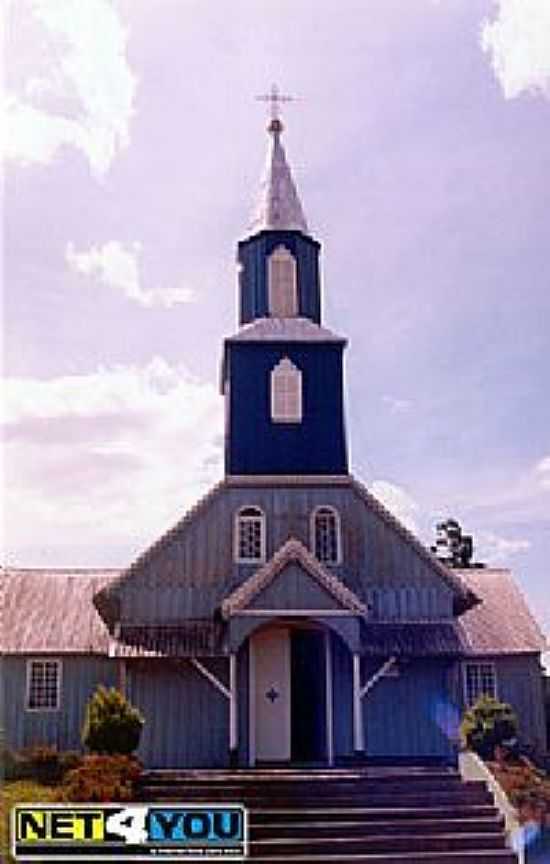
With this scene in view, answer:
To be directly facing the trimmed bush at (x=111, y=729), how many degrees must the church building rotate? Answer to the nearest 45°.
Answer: approximately 45° to its right

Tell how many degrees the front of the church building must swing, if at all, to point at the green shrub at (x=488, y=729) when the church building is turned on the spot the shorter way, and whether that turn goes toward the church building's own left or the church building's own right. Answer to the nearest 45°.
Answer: approximately 45° to the church building's own left

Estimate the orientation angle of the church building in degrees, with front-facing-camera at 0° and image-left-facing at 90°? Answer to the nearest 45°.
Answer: approximately 0°
